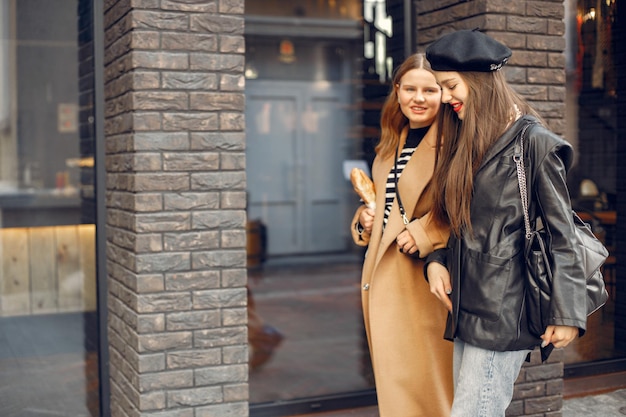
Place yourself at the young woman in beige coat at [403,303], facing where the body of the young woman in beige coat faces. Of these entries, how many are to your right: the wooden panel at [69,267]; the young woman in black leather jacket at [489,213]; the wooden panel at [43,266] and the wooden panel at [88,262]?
3

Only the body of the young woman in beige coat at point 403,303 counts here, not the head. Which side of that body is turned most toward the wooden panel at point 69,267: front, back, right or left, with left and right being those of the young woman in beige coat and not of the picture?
right

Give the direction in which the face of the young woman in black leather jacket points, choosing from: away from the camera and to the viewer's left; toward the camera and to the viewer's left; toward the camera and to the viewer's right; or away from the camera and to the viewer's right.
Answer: toward the camera and to the viewer's left

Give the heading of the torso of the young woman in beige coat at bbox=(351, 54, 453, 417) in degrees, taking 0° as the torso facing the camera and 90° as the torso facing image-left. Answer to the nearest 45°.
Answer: approximately 45°

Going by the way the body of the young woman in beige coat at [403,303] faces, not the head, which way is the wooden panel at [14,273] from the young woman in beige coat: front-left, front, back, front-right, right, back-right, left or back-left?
right

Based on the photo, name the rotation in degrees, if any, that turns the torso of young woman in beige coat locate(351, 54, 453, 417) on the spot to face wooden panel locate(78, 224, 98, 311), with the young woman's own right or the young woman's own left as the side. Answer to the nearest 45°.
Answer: approximately 90° to the young woman's own right

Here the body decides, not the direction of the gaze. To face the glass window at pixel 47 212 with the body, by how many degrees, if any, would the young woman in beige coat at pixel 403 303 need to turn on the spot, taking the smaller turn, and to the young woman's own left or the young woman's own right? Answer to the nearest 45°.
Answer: approximately 90° to the young woman's own right

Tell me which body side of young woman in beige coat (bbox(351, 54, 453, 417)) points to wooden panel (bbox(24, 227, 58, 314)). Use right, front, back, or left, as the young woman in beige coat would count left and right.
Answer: right

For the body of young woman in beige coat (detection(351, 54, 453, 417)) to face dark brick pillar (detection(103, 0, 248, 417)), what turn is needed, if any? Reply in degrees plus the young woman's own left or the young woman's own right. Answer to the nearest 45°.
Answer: approximately 45° to the young woman's own right

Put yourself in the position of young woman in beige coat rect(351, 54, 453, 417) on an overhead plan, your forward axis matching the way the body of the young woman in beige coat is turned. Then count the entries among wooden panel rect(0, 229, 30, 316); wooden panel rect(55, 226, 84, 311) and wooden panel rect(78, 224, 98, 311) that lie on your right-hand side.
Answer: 3

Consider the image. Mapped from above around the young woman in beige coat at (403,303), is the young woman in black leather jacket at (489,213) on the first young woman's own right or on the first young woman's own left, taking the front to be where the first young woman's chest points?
on the first young woman's own left
